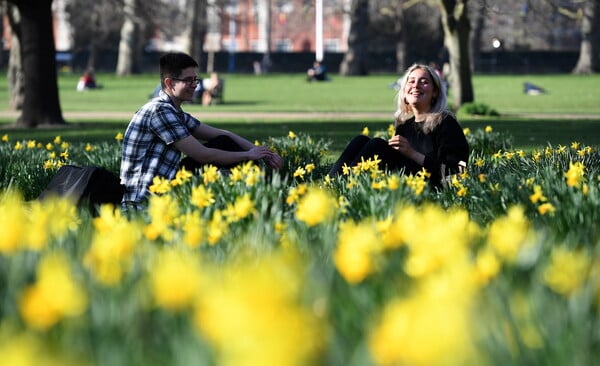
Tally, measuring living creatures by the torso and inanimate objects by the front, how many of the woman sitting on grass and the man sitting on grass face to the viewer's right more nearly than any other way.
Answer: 1

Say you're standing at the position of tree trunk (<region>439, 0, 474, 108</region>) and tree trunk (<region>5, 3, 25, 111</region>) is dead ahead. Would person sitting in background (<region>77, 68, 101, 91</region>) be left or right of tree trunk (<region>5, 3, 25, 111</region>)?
right

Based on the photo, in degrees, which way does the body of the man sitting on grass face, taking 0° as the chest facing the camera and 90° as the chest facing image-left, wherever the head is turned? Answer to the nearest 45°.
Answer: approximately 270°

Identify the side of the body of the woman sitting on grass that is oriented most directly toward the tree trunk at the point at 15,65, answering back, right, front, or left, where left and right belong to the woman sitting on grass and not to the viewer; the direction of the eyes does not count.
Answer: right

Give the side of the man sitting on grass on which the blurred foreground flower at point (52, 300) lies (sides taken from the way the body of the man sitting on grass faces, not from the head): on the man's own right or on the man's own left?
on the man's own right

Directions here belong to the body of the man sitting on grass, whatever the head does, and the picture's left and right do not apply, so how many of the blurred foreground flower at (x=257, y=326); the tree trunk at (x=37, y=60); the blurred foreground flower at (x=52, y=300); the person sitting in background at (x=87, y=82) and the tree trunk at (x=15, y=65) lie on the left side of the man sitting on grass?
3

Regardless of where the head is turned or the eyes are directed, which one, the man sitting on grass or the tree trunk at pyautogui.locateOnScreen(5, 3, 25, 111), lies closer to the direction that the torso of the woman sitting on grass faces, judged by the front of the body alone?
the man sitting on grass

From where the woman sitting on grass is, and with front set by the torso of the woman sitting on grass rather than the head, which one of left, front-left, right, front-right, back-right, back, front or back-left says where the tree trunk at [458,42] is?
back-right
